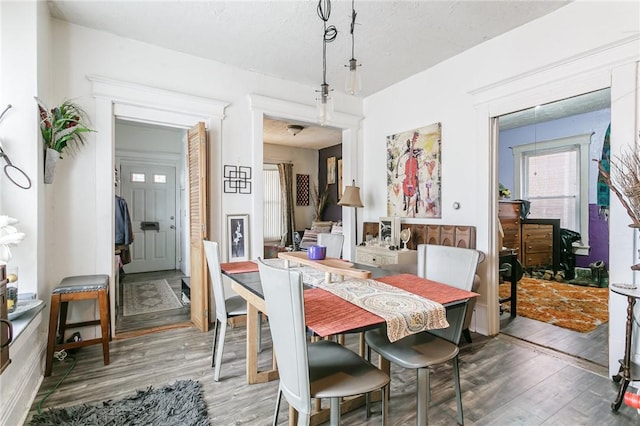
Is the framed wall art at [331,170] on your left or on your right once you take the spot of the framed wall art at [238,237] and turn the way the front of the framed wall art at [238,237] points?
on your left

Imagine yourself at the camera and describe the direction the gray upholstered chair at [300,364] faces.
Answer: facing away from the viewer and to the right of the viewer

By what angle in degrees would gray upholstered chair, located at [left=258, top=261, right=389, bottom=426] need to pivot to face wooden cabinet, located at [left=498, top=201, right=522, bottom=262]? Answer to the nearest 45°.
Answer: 0° — it already faces it

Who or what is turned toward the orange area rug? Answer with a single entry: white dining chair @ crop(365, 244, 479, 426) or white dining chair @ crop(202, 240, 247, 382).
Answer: white dining chair @ crop(202, 240, 247, 382)

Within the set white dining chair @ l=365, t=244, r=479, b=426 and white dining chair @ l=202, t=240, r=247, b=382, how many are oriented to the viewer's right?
1

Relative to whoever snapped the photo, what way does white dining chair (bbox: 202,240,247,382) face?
facing to the right of the viewer
